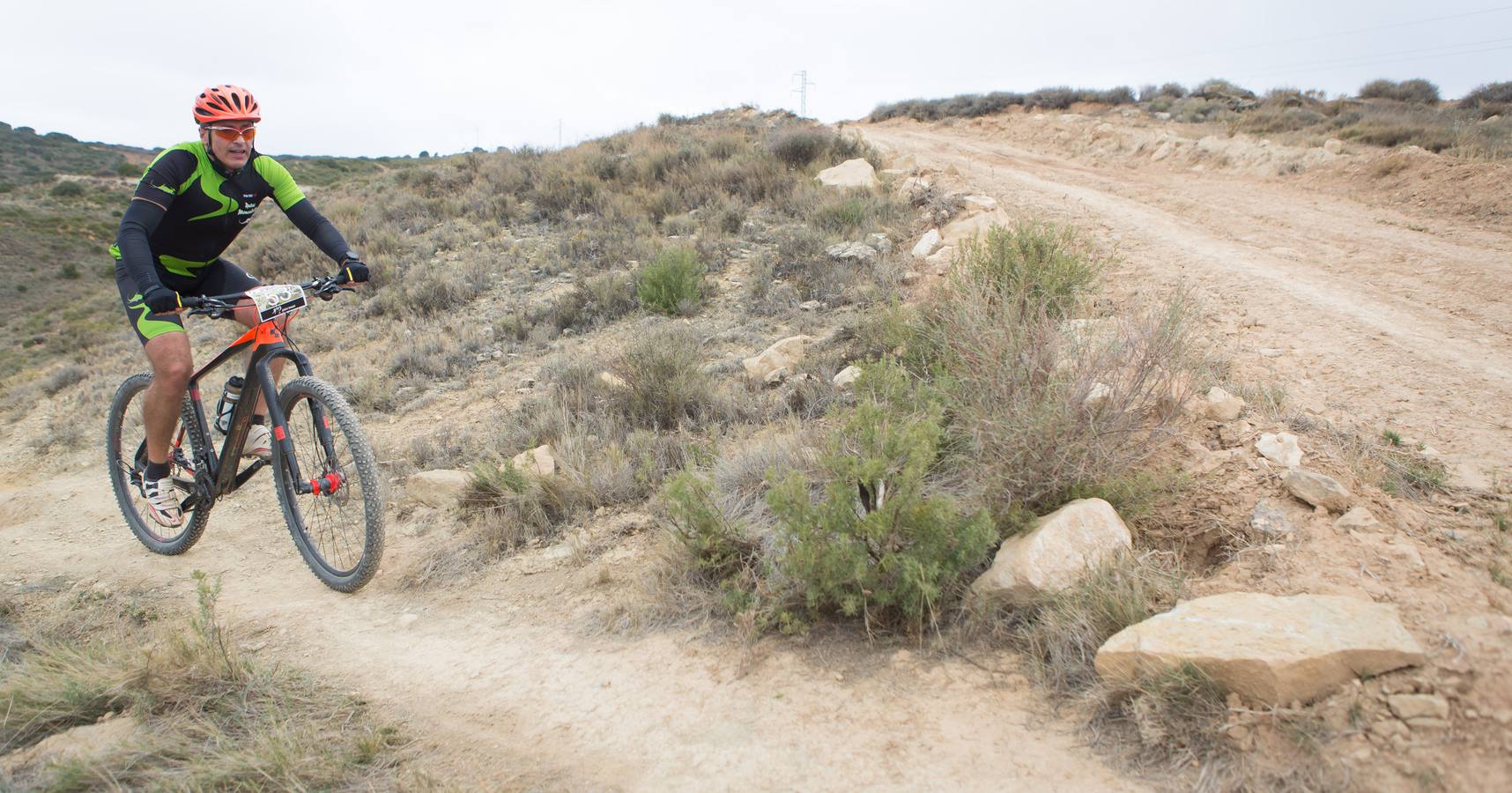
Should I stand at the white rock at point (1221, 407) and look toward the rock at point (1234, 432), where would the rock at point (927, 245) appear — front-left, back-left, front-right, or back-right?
back-right

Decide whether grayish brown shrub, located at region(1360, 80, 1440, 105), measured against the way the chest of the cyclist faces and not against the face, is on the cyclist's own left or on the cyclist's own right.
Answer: on the cyclist's own left

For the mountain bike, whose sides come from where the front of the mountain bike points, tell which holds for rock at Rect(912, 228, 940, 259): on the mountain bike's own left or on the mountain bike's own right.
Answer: on the mountain bike's own left

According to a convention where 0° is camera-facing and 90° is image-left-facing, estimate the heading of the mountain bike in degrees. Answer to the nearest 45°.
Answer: approximately 315°

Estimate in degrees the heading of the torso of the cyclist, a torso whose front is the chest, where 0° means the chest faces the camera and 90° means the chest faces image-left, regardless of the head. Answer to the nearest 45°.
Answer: approximately 315°

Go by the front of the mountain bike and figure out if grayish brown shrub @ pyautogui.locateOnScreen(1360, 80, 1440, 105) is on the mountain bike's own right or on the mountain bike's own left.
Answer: on the mountain bike's own left

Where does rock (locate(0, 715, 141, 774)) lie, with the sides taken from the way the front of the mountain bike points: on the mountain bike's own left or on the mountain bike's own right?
on the mountain bike's own right

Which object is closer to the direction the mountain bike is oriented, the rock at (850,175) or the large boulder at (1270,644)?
the large boulder
